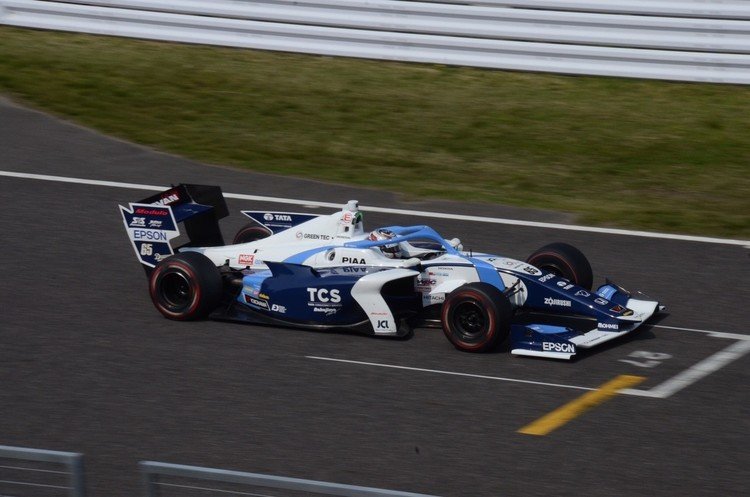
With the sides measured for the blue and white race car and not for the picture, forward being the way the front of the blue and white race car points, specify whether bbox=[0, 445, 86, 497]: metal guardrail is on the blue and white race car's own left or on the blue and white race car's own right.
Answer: on the blue and white race car's own right

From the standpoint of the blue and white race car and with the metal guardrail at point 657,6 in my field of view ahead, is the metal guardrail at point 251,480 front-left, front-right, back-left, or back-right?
back-right

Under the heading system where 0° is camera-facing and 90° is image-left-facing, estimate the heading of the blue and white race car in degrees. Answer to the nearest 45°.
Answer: approximately 315°

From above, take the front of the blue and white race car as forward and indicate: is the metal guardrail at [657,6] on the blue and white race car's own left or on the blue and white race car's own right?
on the blue and white race car's own left

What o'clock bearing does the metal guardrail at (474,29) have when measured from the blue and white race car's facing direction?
The metal guardrail is roughly at 8 o'clock from the blue and white race car.
